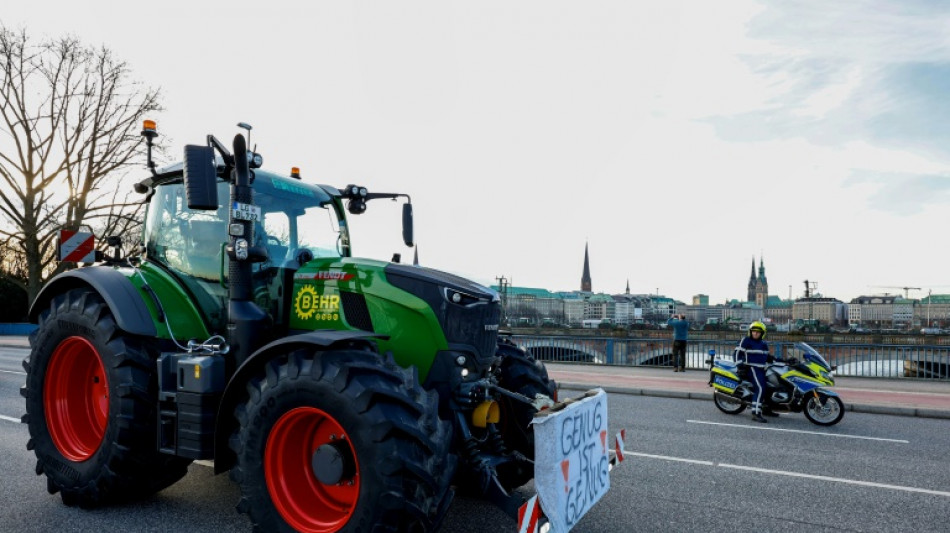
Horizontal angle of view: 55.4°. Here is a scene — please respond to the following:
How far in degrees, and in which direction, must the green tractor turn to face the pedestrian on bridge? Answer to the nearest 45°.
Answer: approximately 90° to its left

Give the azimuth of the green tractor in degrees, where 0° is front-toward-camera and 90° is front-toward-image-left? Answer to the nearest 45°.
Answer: approximately 315°

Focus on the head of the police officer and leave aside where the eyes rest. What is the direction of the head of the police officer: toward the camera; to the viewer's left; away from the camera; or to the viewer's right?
toward the camera

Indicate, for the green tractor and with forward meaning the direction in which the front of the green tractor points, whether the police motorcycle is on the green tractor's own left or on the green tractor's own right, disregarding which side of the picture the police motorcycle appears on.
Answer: on the green tractor's own left
